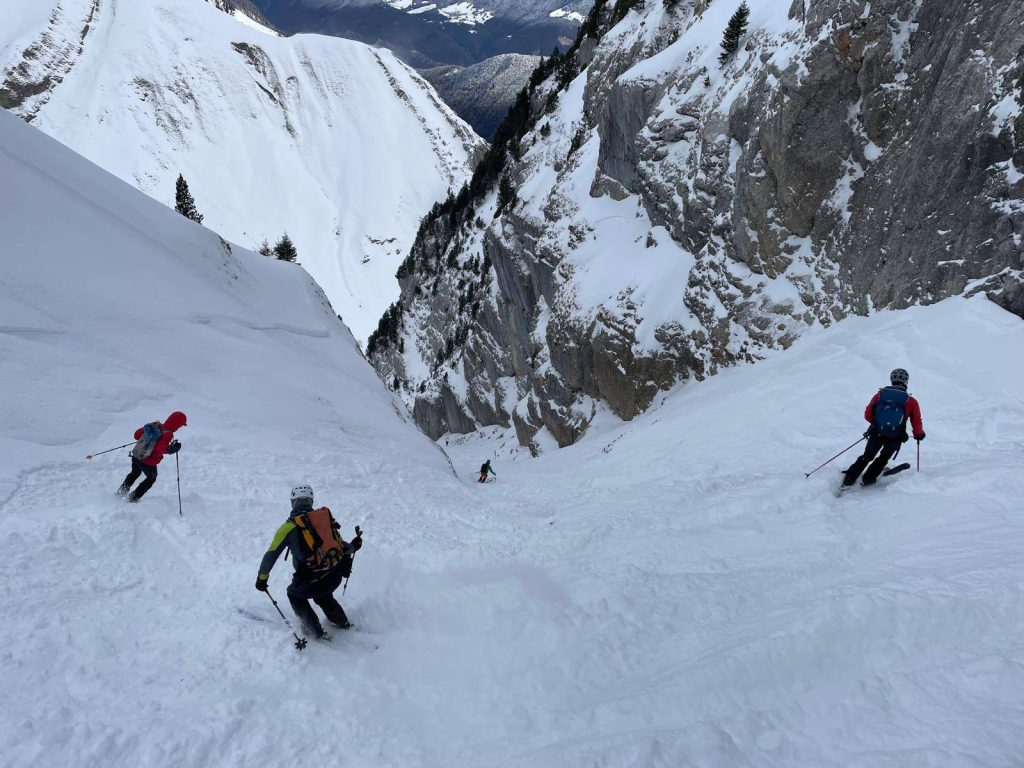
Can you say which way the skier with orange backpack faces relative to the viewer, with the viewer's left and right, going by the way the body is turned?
facing away from the viewer and to the left of the viewer

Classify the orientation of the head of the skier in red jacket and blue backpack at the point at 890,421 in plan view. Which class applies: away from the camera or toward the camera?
away from the camera

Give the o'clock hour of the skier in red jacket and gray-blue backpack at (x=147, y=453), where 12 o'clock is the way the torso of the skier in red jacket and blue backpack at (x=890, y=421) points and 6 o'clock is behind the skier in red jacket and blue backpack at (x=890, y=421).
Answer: the skier in red jacket and gray-blue backpack at (x=147, y=453) is roughly at 8 o'clock from the skier in red jacket and blue backpack at (x=890, y=421).

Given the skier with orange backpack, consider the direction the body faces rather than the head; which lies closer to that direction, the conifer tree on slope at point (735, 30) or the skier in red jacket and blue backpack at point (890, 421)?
the conifer tree on slope

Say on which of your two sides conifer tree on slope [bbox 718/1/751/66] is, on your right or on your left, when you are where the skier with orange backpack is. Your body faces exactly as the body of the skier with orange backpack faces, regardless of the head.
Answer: on your right

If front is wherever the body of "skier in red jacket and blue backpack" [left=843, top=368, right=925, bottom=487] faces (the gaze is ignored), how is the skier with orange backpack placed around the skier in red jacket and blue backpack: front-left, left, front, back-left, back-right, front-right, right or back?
back-left

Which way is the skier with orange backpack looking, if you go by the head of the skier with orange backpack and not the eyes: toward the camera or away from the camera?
away from the camera

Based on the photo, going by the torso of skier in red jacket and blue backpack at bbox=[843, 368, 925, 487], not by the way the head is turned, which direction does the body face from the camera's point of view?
away from the camera

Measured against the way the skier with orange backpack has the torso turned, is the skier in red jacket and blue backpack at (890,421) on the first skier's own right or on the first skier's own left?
on the first skier's own right
